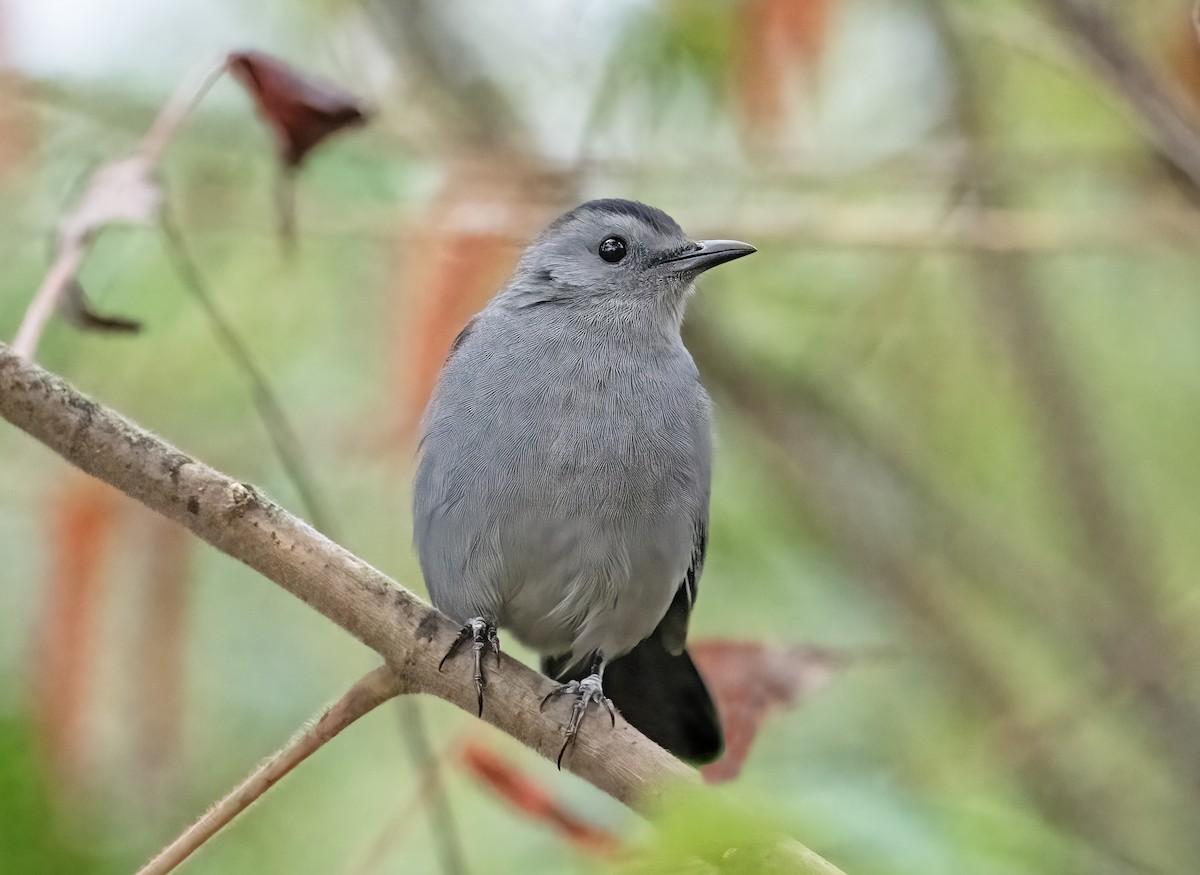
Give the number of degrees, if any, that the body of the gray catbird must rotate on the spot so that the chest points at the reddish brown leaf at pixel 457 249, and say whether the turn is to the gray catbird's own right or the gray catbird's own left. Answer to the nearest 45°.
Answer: approximately 135° to the gray catbird's own right

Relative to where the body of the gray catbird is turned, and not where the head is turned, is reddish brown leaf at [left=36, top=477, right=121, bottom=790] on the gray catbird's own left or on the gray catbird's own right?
on the gray catbird's own right

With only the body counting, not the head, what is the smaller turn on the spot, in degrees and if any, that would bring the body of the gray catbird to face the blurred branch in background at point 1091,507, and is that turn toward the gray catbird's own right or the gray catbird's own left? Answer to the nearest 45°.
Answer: approximately 135° to the gray catbird's own left

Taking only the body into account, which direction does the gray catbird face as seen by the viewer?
toward the camera

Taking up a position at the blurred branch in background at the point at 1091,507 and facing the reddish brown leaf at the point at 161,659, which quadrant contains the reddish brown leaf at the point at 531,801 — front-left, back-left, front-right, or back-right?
front-left

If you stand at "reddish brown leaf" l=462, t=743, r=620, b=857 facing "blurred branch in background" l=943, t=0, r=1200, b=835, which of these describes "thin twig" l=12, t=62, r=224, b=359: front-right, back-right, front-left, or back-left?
back-left
